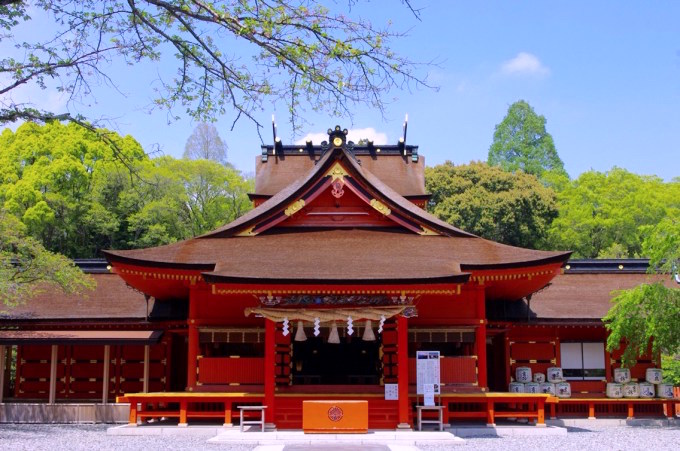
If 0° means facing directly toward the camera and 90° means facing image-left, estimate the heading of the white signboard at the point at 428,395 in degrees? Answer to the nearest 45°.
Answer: approximately 0°

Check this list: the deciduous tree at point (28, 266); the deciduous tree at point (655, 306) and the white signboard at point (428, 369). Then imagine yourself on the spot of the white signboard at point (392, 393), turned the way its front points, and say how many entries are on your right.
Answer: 1

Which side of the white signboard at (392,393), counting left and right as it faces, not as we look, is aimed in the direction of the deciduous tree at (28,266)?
right

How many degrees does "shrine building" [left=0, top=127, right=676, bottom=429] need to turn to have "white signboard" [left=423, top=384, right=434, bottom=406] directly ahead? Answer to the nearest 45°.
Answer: approximately 45° to its left

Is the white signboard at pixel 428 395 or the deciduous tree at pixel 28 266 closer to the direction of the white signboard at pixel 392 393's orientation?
the white signboard

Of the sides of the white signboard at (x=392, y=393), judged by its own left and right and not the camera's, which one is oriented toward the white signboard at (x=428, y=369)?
left

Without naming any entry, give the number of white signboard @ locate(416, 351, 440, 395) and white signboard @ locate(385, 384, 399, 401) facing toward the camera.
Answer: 2

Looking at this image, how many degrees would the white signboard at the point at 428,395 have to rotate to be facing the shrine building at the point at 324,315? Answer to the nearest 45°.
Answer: approximately 135° to its right

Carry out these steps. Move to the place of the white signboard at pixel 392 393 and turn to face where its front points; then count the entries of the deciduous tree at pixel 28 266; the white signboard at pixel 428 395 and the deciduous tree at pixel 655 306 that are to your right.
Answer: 1

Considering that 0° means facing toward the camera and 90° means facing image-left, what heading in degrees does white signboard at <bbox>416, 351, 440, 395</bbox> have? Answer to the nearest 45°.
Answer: approximately 0°

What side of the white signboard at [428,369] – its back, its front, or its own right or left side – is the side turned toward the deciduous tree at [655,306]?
left

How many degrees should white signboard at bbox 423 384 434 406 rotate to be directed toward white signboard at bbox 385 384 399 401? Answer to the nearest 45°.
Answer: approximately 135° to its right
